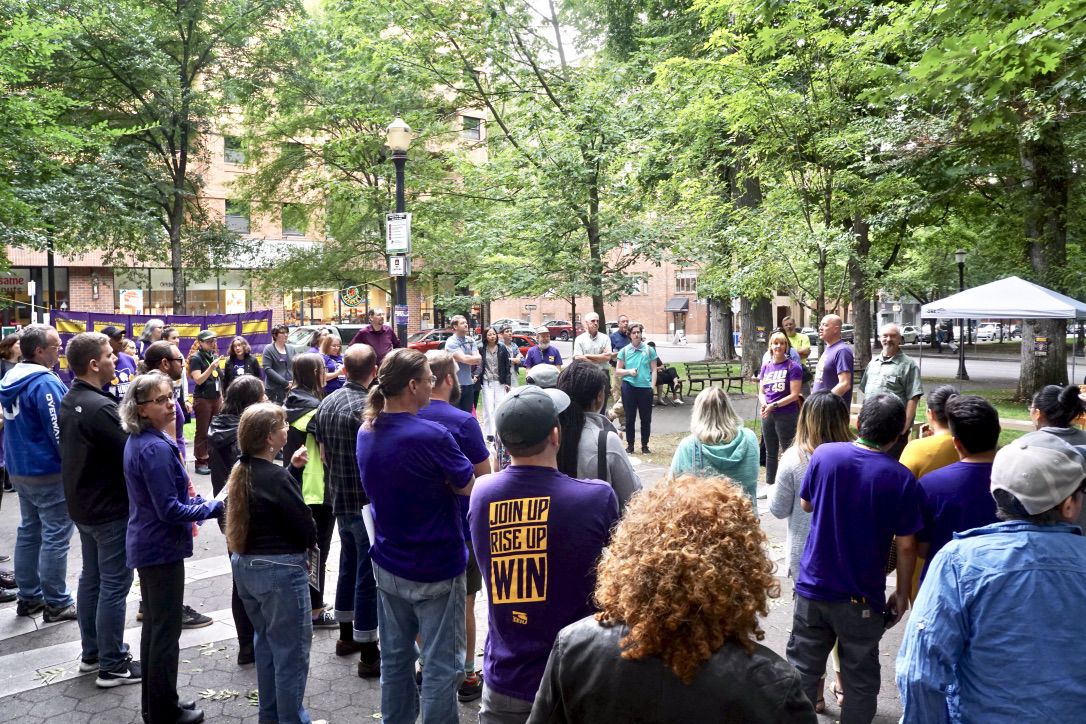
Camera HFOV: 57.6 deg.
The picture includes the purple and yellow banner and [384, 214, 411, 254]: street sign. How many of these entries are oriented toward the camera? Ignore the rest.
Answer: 2

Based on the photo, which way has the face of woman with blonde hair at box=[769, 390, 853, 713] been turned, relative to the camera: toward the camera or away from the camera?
away from the camera

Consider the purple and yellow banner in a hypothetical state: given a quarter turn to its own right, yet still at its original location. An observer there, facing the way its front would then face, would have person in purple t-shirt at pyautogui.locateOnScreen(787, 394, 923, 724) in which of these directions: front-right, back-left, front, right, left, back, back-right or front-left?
left

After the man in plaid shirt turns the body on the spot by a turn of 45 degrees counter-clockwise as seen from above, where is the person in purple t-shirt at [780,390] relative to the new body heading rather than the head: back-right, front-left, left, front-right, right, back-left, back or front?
front-right

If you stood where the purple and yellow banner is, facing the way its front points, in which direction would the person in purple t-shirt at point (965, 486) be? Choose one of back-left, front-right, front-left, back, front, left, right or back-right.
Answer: front

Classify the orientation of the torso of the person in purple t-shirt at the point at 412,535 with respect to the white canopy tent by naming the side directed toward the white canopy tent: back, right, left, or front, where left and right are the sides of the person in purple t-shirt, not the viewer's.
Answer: front

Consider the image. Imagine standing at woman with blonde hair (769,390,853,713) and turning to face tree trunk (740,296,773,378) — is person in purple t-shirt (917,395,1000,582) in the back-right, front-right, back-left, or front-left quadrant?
back-right

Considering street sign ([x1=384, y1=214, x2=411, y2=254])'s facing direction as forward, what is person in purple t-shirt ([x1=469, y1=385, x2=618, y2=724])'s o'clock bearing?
The person in purple t-shirt is roughly at 12 o'clock from the street sign.

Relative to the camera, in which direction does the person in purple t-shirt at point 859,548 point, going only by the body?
away from the camera

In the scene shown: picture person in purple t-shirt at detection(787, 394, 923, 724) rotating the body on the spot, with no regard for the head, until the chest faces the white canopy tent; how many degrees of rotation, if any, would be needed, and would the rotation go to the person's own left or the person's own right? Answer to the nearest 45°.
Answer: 0° — they already face it

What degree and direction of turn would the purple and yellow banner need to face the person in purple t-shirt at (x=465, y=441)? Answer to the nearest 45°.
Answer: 0° — it already faces them

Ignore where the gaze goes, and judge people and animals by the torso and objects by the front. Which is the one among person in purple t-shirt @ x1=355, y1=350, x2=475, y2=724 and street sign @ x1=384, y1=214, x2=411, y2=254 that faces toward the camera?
the street sign

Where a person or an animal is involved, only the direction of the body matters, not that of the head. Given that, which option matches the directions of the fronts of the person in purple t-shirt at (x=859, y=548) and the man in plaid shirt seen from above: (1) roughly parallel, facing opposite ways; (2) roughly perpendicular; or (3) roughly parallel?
roughly parallel

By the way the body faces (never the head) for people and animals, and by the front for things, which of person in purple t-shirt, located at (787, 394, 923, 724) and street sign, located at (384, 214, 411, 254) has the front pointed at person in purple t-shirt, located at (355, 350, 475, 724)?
the street sign

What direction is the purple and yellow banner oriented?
toward the camera

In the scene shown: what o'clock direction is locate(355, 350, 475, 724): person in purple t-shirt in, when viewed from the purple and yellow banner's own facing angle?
The person in purple t-shirt is roughly at 12 o'clock from the purple and yellow banner.

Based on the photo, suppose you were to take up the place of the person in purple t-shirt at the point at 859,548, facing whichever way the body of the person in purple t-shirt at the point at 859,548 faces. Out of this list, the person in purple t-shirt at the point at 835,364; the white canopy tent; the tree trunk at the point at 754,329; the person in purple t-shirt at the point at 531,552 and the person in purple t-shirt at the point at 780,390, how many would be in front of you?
4

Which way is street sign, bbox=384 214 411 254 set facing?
toward the camera
